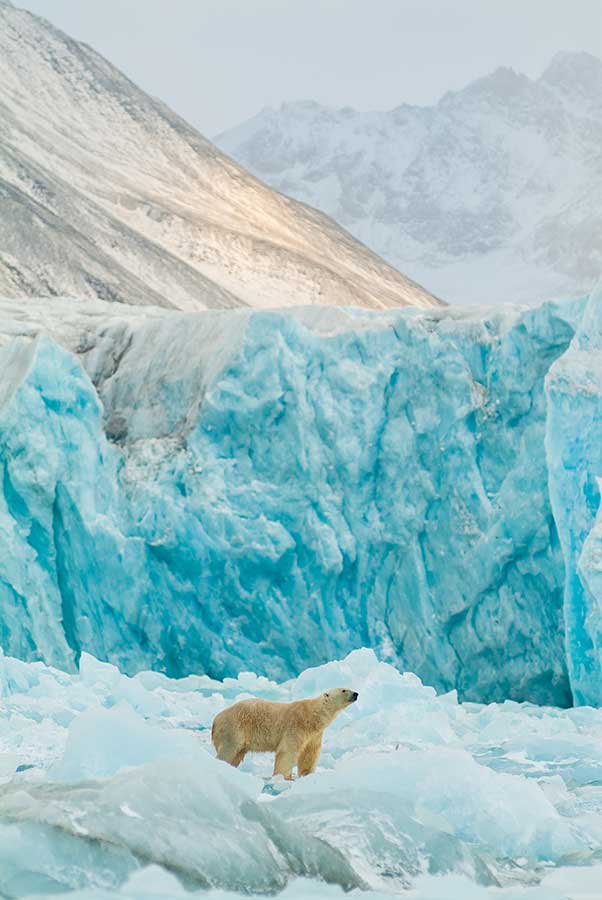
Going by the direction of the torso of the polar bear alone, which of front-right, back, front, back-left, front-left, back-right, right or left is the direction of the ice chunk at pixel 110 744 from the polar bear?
back-right

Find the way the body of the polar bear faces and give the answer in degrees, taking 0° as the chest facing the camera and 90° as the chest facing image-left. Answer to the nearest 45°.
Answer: approximately 270°
